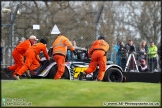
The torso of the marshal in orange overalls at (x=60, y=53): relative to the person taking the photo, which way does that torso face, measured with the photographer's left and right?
facing away from the viewer and to the right of the viewer

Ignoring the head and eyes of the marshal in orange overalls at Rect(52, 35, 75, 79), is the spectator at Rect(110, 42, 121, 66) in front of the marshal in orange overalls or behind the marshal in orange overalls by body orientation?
in front

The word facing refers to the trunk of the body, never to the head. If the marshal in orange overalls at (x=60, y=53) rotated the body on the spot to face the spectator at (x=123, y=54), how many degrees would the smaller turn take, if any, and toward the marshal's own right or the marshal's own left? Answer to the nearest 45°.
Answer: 0° — they already face them

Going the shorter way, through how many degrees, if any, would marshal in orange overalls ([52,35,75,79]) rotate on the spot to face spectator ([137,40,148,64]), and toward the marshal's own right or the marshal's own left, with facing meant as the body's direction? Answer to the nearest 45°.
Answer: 0° — they already face them

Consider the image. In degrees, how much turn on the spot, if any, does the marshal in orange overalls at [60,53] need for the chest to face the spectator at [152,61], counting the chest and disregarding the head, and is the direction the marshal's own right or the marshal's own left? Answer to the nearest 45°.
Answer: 0° — they already face them

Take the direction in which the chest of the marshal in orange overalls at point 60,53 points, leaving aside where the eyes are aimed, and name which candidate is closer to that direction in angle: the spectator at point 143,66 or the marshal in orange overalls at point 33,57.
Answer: the spectator

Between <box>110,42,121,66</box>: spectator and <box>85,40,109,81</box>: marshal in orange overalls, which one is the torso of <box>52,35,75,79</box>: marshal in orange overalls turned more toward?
the spectator

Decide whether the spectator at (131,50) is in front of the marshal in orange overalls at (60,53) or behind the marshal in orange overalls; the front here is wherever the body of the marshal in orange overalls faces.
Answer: in front
